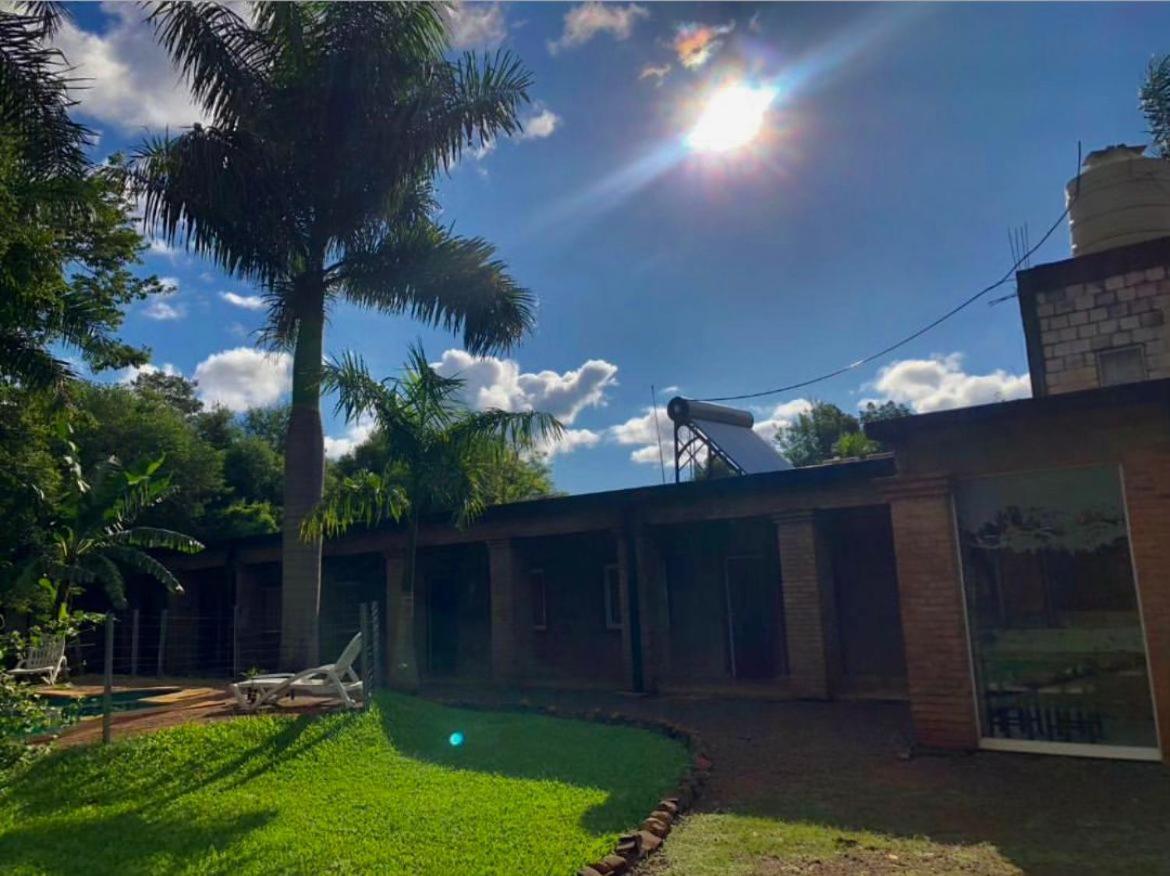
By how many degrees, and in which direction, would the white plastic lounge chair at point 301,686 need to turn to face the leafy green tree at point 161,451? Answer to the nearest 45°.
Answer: approximately 90° to its right

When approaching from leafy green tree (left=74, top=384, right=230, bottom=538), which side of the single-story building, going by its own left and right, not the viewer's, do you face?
right

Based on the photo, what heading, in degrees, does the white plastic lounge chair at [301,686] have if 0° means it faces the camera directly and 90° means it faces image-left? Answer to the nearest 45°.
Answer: approximately 90°

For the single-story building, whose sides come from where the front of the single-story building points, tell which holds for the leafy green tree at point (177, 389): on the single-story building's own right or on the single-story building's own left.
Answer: on the single-story building's own right

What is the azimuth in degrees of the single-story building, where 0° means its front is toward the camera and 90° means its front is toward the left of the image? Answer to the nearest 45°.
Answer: approximately 45°
